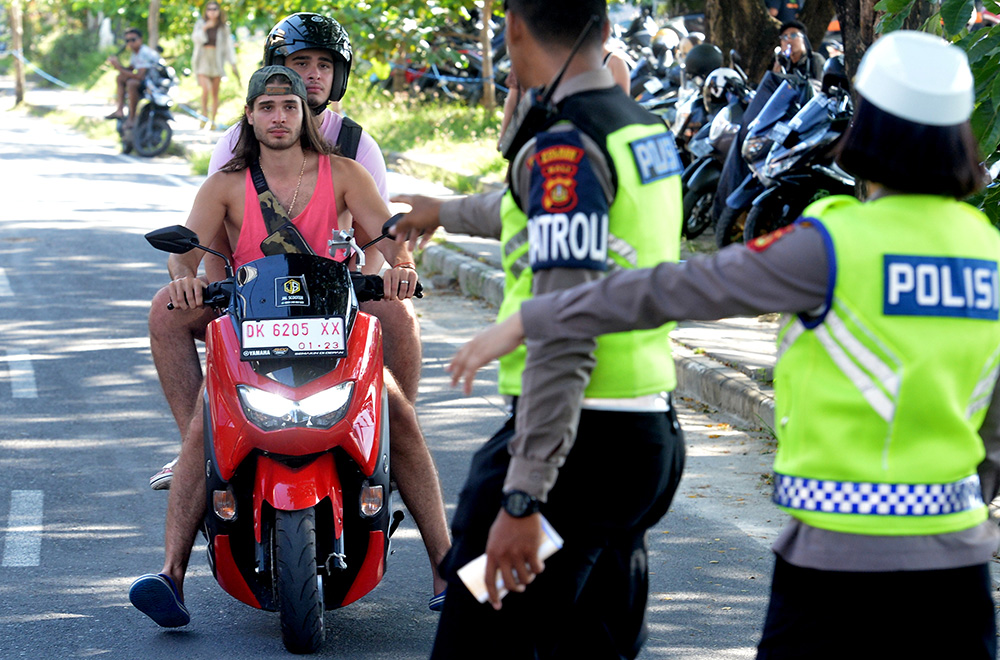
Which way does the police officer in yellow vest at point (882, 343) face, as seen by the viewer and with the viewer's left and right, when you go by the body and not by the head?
facing away from the viewer and to the left of the viewer

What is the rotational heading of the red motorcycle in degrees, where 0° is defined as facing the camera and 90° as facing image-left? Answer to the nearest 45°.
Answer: approximately 0°

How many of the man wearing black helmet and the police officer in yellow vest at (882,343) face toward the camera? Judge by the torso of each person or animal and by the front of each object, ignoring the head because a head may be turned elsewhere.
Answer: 1

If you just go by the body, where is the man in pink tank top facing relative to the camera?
toward the camera

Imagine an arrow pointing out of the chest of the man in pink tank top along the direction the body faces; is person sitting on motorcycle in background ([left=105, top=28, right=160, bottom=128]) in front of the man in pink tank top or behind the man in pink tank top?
behind

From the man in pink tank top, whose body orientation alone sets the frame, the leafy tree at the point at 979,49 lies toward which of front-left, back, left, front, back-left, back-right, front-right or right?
left

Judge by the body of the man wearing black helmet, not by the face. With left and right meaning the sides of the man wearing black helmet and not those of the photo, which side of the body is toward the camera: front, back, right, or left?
front

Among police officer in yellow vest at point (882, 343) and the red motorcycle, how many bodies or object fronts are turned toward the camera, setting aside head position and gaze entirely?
1

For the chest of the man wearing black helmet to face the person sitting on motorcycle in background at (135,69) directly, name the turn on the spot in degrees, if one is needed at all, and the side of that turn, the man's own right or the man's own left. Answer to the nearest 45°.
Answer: approximately 180°
